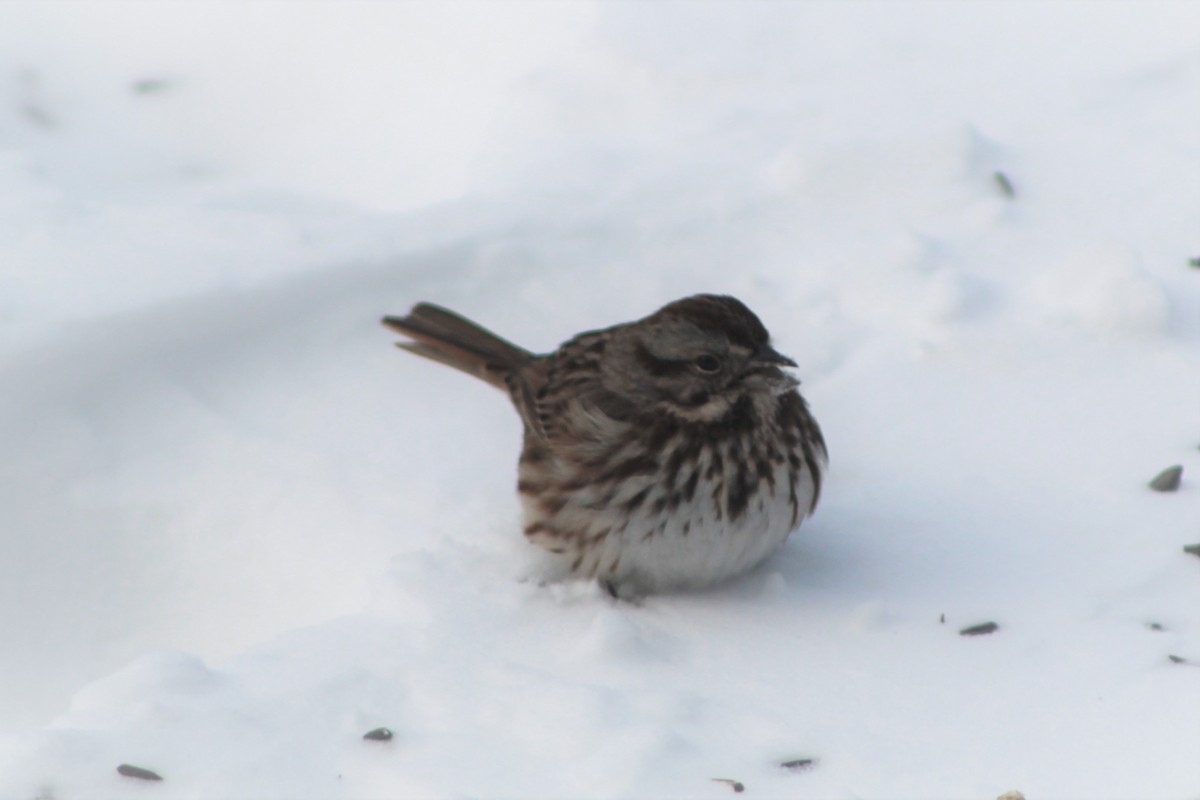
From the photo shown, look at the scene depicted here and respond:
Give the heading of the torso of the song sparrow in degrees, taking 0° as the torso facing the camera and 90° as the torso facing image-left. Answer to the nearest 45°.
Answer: approximately 315°
